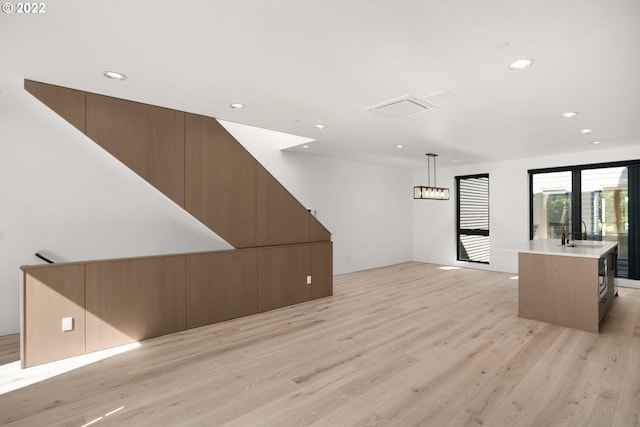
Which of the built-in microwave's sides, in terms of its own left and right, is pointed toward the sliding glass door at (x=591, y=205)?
left

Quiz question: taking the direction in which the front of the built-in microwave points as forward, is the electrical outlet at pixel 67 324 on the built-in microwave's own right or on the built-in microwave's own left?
on the built-in microwave's own right

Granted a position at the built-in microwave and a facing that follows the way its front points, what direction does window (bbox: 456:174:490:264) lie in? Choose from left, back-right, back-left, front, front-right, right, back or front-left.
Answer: back-left

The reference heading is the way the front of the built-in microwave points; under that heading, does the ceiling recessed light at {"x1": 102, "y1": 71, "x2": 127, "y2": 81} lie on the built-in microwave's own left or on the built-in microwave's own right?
on the built-in microwave's own right

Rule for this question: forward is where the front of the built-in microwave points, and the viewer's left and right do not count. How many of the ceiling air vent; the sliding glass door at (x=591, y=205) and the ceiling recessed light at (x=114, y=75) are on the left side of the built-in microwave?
1

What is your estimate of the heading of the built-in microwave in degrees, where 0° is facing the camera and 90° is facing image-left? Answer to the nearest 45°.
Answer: approximately 270°

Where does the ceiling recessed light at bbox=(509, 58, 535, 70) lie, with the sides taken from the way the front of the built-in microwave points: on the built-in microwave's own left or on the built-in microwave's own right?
on the built-in microwave's own right

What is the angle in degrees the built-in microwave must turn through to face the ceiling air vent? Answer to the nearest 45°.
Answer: approximately 135° to its right
